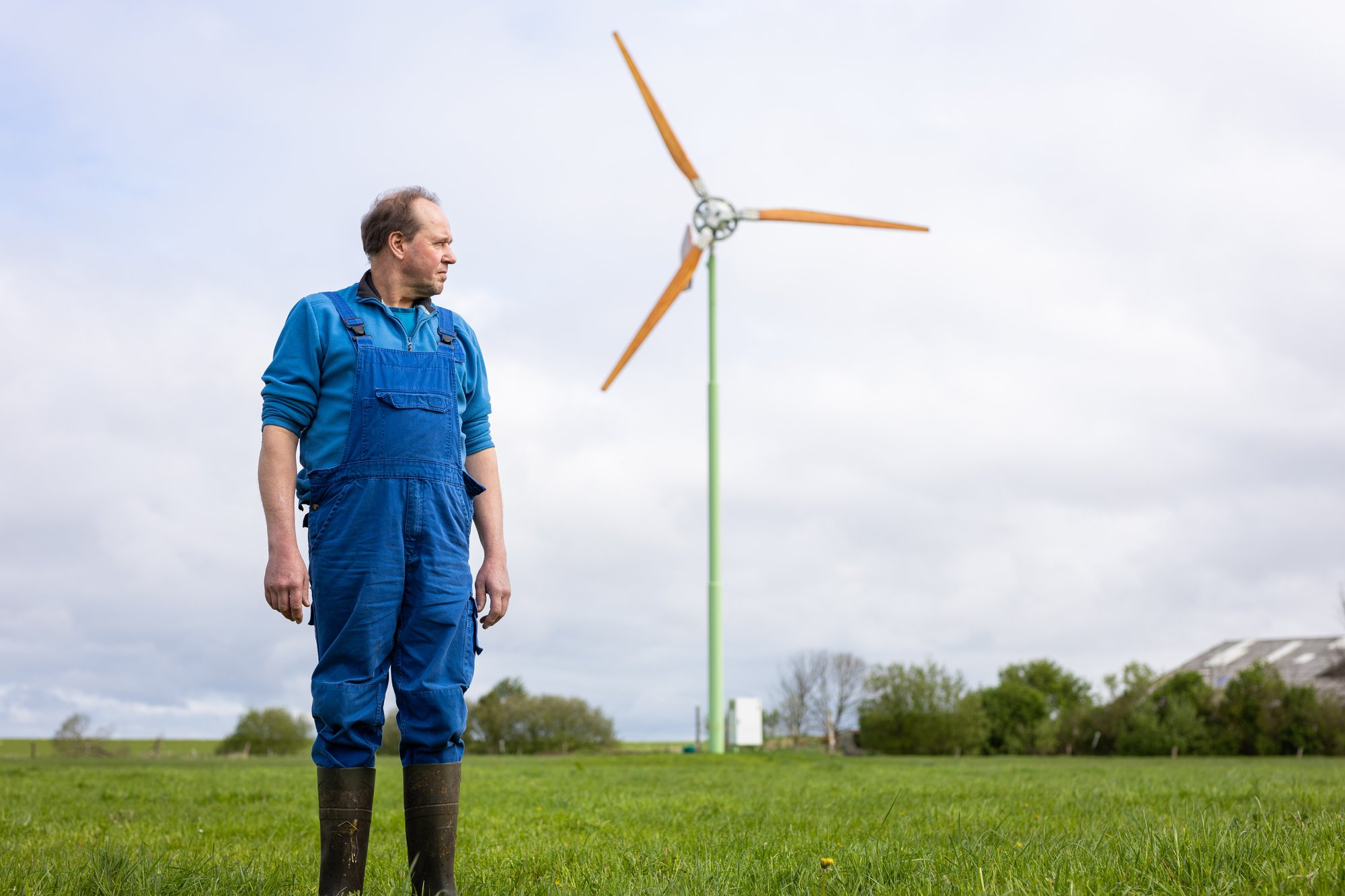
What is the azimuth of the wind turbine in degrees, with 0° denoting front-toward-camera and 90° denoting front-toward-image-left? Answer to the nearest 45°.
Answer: approximately 0°

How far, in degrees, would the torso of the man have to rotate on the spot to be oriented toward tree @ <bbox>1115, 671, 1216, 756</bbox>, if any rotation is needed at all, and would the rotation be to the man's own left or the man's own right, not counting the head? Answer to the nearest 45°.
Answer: approximately 90° to the man's own left

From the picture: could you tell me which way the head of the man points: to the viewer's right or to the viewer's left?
to the viewer's right

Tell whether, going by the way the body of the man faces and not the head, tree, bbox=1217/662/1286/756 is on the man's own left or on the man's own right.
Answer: on the man's own left

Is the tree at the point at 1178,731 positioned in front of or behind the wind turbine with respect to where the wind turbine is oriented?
behind

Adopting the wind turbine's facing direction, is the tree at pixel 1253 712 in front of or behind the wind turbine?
behind

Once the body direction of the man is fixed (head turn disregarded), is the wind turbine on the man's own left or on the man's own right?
on the man's own left

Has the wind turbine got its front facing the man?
yes
